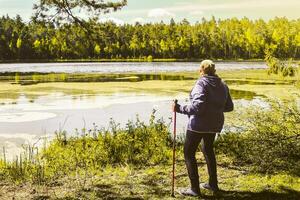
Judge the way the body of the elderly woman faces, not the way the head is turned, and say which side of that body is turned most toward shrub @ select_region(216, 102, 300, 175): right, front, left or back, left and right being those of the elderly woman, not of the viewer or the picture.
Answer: right

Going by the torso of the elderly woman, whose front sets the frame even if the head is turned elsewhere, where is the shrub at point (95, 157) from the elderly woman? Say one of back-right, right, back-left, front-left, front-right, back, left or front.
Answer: front

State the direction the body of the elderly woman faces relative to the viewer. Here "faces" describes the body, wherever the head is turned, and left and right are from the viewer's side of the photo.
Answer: facing away from the viewer and to the left of the viewer
